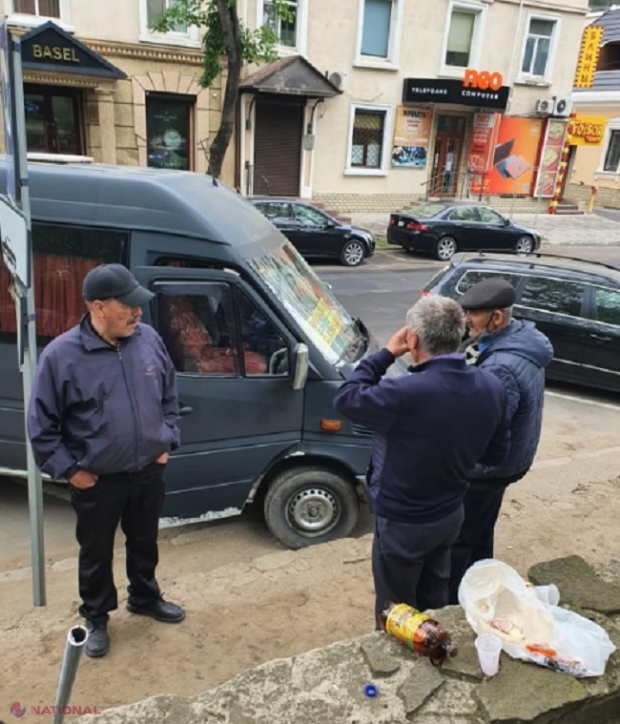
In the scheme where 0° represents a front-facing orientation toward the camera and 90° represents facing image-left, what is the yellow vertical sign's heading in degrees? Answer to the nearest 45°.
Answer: approximately 0°

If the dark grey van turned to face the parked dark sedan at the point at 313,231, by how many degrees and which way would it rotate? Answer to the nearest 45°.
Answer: approximately 135° to its left

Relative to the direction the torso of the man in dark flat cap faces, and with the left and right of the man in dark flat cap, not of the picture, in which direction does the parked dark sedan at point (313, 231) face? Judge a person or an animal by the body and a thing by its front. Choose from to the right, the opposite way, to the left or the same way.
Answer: the opposite way

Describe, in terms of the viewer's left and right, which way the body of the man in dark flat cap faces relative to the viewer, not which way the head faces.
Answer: facing to the left of the viewer

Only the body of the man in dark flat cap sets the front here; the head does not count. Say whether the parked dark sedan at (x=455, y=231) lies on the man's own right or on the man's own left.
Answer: on the man's own right

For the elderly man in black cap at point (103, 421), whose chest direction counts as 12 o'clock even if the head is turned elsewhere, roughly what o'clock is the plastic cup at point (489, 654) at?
The plastic cup is roughly at 12 o'clock from the elderly man in black cap.

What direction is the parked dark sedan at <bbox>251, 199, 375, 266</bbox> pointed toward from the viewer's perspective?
to the viewer's right

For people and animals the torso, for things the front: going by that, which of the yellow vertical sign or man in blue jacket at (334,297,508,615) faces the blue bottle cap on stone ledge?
the yellow vertical sign

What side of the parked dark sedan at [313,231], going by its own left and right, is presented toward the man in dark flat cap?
right

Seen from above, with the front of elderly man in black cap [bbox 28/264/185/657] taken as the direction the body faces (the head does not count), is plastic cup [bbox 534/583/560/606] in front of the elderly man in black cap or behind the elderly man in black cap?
in front

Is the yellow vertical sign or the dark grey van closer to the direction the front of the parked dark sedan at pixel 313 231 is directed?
the yellow vertical sign

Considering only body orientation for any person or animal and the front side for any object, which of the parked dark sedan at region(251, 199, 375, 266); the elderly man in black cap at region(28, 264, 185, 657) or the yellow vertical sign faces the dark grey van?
the yellow vertical sign

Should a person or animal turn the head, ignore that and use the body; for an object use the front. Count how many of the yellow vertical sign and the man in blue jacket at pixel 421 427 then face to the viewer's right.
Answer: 0

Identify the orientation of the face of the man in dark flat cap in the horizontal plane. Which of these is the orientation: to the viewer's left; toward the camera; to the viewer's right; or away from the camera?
to the viewer's left

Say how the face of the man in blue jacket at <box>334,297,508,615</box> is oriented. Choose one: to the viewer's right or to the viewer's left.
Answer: to the viewer's left

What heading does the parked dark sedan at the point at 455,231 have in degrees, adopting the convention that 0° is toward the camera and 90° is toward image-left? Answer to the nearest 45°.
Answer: approximately 225°
